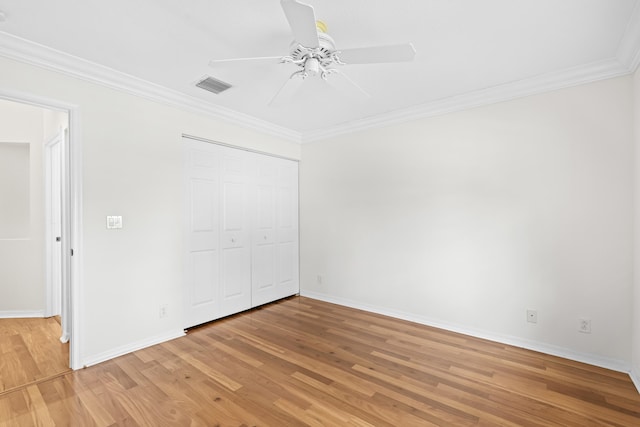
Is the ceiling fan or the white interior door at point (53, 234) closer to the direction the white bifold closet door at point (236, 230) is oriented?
the ceiling fan

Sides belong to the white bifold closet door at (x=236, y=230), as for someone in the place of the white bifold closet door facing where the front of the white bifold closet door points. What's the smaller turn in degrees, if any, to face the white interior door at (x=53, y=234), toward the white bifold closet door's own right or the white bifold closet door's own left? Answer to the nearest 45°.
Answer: approximately 135° to the white bifold closet door's own right

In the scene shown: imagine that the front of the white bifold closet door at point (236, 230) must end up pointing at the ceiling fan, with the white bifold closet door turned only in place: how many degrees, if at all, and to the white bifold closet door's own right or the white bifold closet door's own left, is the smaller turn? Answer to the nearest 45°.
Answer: approximately 45° to the white bifold closet door's own right

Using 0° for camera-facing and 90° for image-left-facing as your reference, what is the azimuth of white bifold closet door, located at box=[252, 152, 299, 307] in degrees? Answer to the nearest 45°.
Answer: approximately 315°

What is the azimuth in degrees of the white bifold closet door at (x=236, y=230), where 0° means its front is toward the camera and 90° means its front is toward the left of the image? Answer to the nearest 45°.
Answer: approximately 315°

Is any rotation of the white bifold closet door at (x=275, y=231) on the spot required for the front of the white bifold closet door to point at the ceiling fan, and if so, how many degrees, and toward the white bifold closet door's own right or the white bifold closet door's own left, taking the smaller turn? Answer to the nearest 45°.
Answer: approximately 45° to the white bifold closet door's own right

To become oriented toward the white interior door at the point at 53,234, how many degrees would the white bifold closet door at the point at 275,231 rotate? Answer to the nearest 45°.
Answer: approximately 135° to its right
